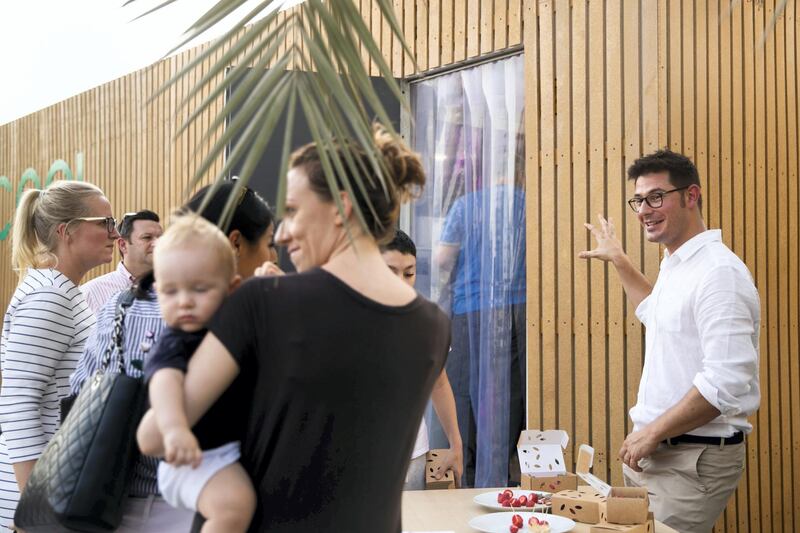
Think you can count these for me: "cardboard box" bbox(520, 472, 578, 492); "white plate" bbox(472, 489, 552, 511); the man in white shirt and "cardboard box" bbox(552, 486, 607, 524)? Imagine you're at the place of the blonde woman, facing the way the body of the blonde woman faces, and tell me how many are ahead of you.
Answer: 4

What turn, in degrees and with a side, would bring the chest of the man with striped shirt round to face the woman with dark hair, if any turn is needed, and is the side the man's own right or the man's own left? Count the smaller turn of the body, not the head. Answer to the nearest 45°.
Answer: approximately 45° to the man's own right

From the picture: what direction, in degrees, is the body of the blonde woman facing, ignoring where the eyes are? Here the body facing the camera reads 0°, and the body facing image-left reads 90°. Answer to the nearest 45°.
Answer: approximately 270°

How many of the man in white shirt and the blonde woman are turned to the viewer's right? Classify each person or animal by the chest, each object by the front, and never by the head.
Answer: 1

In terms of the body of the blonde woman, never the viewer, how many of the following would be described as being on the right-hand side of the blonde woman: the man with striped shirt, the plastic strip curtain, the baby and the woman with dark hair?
2

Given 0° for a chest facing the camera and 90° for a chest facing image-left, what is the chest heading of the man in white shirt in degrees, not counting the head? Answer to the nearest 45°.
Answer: approximately 45°

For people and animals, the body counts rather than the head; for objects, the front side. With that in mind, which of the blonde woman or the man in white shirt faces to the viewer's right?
the blonde woman

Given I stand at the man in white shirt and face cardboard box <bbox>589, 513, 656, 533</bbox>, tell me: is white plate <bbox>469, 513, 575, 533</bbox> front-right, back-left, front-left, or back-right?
front-right

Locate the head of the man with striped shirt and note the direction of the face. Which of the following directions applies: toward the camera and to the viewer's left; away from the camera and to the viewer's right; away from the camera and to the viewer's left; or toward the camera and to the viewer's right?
toward the camera and to the viewer's right

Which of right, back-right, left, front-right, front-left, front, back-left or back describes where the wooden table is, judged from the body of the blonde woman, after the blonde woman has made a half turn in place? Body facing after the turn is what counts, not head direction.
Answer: back

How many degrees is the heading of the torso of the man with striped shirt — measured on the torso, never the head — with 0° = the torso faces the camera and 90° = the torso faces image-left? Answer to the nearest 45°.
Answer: approximately 315°

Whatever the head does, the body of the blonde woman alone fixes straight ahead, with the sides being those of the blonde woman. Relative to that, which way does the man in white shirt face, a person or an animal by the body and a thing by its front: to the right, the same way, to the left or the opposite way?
the opposite way

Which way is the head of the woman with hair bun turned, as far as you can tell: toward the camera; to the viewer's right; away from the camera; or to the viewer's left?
to the viewer's left

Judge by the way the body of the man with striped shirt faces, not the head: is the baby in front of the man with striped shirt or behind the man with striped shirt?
in front
